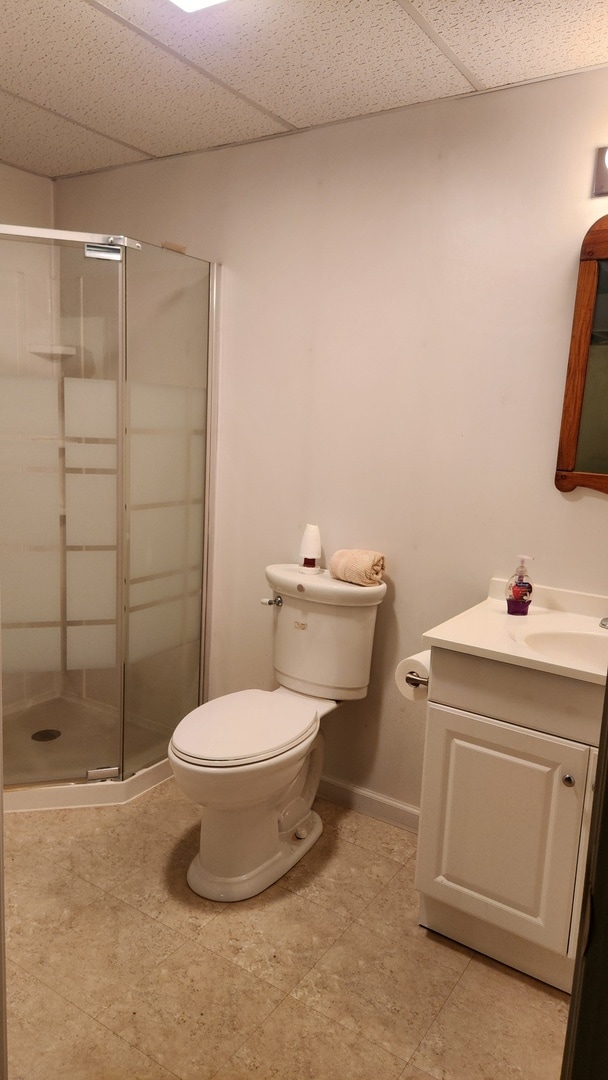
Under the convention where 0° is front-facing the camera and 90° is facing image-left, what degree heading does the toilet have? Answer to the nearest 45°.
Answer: approximately 45°

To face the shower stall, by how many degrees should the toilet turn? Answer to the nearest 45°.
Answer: approximately 90° to its right

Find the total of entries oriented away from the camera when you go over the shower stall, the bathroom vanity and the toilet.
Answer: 0

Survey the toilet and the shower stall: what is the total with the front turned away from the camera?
0

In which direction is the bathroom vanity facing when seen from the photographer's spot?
facing the viewer and to the left of the viewer

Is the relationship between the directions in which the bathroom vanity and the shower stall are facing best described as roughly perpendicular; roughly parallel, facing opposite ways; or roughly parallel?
roughly perpendicular

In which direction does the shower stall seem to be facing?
toward the camera

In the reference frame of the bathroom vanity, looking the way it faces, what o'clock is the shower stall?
The shower stall is roughly at 2 o'clock from the bathroom vanity.

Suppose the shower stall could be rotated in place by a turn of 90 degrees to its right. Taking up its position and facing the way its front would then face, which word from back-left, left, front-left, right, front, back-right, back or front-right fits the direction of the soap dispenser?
back-left
